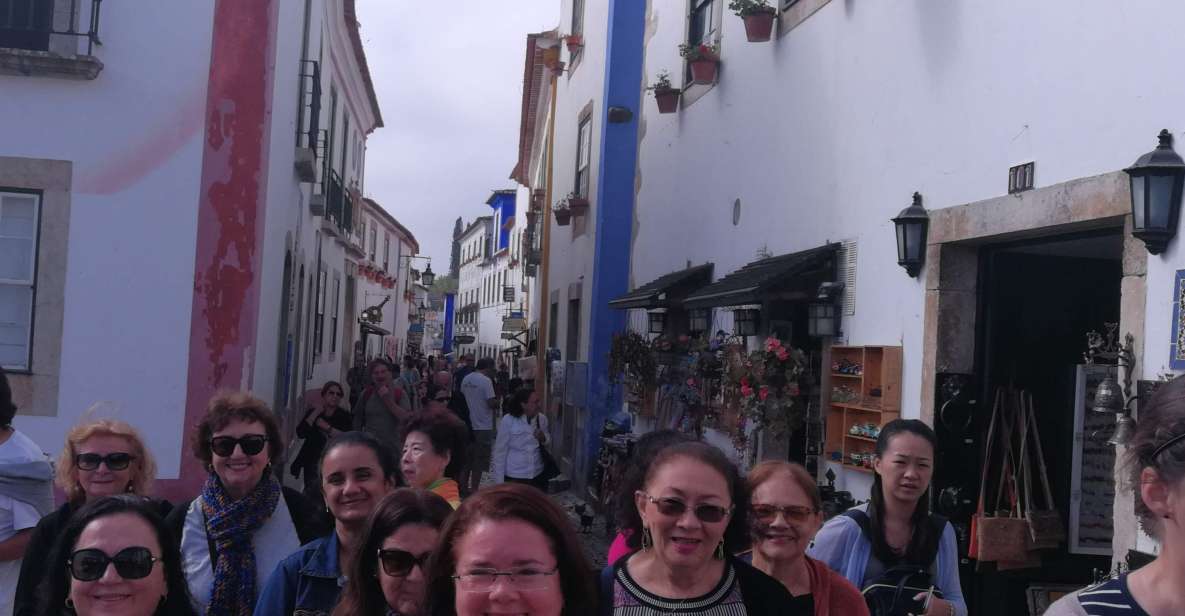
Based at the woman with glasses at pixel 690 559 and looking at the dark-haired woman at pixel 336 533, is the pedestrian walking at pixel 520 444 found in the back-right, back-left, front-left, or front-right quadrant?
front-right

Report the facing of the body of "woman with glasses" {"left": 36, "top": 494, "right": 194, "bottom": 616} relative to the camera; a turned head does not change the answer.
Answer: toward the camera

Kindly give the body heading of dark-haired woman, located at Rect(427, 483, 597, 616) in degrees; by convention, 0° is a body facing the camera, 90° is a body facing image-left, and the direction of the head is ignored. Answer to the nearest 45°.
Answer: approximately 0°

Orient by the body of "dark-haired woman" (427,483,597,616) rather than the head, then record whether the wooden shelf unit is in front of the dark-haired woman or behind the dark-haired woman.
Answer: behind

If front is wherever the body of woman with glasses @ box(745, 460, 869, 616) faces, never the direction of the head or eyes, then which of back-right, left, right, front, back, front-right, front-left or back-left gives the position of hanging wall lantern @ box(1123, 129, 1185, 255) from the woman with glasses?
back-left

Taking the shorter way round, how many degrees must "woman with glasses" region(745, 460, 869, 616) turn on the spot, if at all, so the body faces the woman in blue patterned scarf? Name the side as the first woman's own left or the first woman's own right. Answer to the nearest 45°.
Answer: approximately 90° to the first woman's own right

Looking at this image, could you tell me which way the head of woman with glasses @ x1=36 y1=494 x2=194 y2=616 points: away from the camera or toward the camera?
toward the camera

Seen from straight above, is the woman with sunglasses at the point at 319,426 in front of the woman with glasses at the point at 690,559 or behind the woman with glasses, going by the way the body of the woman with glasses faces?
behind

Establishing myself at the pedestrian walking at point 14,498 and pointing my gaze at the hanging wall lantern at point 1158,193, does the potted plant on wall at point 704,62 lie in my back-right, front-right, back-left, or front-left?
front-left

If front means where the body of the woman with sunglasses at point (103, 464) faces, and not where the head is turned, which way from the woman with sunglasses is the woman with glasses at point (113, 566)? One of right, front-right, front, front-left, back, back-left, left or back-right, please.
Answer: front

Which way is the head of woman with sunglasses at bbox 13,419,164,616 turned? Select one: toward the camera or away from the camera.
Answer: toward the camera

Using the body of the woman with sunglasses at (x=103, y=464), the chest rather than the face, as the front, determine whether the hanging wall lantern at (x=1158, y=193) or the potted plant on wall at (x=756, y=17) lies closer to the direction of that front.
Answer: the hanging wall lantern

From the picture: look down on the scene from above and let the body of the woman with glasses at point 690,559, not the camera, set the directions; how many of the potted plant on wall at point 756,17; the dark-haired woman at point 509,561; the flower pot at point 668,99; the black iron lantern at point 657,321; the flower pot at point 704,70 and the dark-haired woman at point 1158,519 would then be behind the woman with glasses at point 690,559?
4

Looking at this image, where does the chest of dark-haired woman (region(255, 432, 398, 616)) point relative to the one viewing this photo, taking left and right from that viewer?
facing the viewer

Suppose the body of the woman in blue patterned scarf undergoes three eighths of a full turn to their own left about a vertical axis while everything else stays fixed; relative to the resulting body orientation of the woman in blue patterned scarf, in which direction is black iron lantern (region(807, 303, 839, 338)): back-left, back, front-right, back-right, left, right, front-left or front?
front

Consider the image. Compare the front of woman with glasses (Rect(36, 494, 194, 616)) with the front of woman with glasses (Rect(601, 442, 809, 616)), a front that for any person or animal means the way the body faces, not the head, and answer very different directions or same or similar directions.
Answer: same or similar directions

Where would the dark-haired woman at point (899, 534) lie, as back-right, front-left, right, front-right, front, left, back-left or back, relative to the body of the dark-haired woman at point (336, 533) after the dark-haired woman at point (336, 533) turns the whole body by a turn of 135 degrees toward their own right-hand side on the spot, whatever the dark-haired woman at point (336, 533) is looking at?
back-right

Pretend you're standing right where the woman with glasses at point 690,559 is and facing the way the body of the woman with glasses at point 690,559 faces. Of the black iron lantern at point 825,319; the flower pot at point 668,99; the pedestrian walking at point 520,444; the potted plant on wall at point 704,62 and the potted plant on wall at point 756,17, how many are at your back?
5
